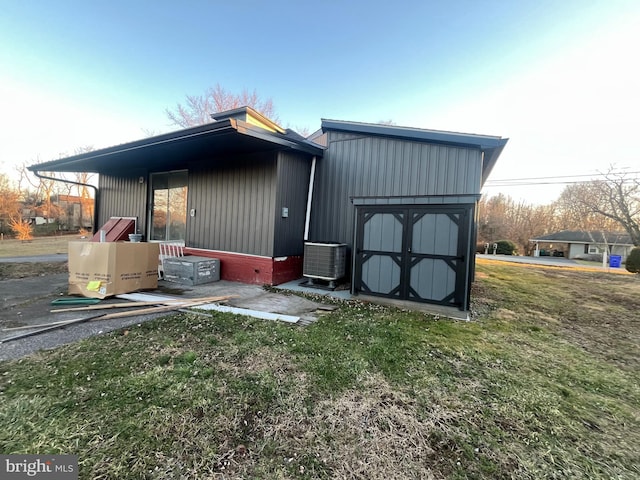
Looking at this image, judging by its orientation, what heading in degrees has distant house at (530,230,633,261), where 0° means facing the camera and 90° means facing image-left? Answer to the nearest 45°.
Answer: approximately 0°

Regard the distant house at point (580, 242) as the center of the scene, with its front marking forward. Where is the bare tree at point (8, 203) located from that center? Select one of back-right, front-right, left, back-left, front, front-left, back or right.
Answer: front-right

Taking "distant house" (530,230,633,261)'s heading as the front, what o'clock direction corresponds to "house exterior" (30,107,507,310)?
The house exterior is roughly at 12 o'clock from the distant house.

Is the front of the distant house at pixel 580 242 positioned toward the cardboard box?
yes

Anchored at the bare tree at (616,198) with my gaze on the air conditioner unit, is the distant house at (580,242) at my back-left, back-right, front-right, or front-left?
back-right

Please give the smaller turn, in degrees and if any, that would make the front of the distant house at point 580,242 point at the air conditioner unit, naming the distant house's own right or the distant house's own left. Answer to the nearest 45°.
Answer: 0° — it already faces it

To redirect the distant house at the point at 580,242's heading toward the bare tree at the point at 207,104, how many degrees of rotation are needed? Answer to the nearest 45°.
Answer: approximately 45° to its right
